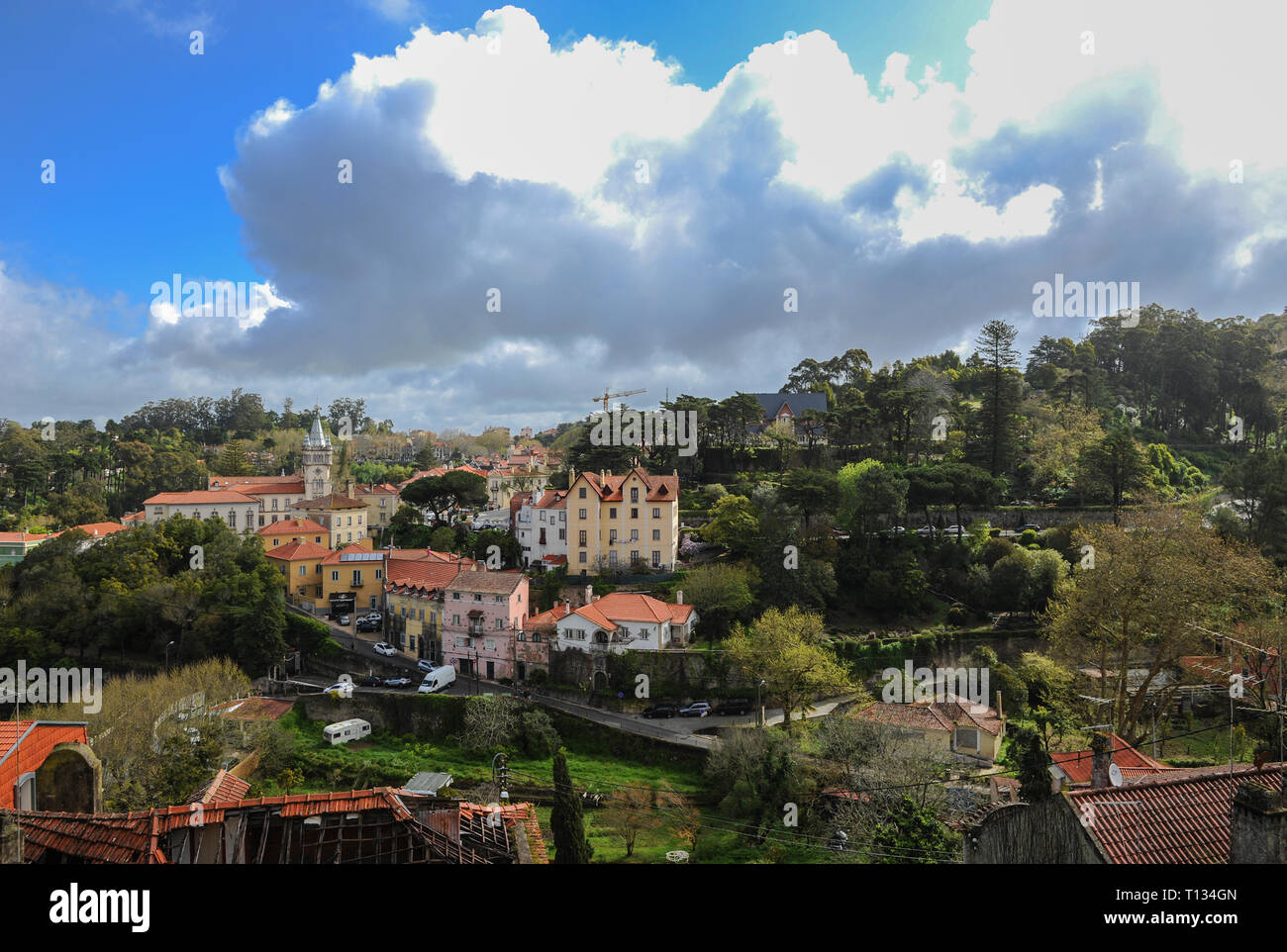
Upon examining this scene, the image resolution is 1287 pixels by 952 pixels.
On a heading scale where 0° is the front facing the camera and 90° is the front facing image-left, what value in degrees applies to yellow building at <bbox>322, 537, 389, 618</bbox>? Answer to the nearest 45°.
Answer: approximately 0°

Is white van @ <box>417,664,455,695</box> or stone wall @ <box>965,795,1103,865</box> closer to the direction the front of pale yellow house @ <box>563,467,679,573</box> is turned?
the stone wall

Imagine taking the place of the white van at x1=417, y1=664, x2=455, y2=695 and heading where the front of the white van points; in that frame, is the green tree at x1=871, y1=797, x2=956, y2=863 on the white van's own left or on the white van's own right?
on the white van's own left

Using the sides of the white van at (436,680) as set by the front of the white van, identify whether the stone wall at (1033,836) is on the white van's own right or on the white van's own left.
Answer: on the white van's own left

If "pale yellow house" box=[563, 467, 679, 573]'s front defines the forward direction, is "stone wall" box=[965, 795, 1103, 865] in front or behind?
in front

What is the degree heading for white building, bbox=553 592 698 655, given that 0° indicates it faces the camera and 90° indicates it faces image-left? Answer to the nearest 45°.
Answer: approximately 0°

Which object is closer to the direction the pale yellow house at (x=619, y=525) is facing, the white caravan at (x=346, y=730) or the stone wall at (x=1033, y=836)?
the stone wall

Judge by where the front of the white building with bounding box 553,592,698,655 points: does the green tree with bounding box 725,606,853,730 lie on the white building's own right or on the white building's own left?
on the white building's own left

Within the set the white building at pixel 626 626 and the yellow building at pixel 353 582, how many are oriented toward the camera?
2

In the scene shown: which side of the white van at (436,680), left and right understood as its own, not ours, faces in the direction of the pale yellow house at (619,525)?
back

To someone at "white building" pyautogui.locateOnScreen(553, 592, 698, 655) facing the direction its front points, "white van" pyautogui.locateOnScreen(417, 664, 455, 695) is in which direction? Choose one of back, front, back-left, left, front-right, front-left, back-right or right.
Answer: right

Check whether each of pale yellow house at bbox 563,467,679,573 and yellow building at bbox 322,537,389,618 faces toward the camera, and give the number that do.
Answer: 2

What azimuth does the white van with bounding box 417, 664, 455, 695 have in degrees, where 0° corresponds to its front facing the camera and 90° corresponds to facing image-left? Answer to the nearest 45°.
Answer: approximately 45°
